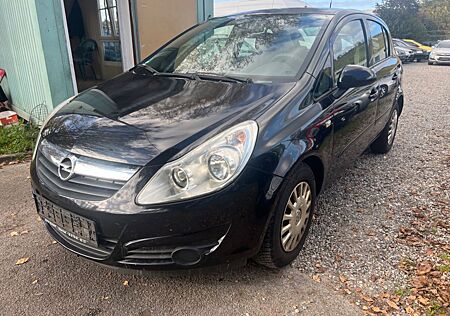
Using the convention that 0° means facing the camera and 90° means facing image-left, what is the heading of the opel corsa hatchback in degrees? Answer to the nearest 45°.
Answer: approximately 45°

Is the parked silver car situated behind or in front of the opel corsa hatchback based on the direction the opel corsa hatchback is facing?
behind

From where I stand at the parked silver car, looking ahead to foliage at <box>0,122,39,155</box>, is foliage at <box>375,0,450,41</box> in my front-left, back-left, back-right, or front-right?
back-right

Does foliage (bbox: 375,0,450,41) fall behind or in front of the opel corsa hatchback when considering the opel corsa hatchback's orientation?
behind

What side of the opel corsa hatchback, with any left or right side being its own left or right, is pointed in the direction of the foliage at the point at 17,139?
right

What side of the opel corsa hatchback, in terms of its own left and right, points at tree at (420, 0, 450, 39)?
back
